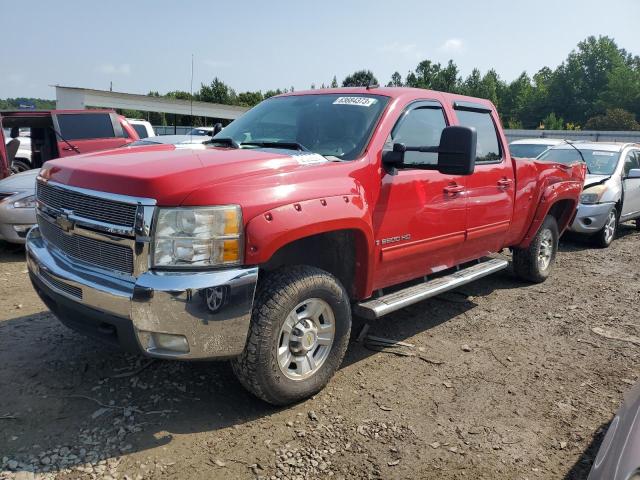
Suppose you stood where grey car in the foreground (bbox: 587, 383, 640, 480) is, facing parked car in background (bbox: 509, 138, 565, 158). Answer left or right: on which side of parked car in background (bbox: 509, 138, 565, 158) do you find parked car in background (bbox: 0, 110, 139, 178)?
left

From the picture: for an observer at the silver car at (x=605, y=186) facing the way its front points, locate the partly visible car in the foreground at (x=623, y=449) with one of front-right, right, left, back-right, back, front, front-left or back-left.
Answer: front-left

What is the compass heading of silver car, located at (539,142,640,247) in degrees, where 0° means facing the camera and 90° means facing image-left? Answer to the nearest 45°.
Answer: approximately 45°

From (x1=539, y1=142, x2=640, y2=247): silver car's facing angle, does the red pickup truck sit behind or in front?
in front

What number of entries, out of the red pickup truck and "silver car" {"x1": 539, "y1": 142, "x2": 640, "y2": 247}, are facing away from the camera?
0

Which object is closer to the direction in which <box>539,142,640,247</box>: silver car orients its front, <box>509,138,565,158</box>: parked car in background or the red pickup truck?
the red pickup truck

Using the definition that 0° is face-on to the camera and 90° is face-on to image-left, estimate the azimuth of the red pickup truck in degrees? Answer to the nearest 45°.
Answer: approximately 45°

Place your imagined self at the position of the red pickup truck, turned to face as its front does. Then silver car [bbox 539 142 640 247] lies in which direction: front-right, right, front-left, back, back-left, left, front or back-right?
back
